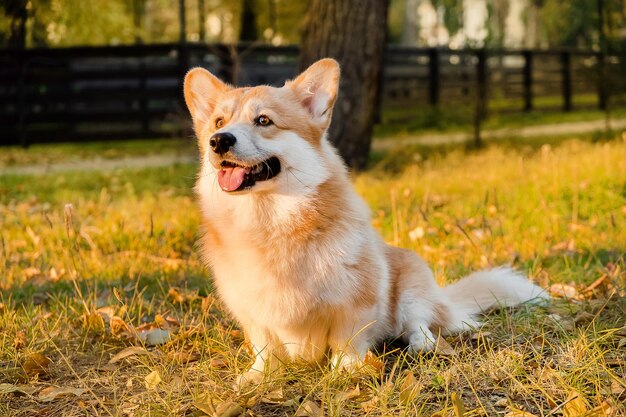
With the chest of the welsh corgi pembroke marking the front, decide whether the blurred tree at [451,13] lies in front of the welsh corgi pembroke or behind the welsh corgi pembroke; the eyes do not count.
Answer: behind

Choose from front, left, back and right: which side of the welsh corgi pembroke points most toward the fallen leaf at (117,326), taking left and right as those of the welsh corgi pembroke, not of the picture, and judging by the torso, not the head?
right

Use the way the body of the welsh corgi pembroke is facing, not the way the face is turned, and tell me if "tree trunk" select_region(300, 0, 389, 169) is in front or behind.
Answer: behind

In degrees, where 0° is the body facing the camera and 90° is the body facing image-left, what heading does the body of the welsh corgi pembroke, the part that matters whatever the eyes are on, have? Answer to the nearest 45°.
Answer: approximately 45°

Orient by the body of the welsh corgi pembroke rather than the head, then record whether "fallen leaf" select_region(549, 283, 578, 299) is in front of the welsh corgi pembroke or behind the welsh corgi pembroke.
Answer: behind

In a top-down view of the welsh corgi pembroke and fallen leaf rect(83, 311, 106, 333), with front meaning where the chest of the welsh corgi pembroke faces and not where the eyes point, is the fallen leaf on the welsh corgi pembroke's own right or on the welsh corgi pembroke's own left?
on the welsh corgi pembroke's own right

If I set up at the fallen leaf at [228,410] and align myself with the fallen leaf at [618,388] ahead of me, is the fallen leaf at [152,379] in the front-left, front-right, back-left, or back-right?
back-left

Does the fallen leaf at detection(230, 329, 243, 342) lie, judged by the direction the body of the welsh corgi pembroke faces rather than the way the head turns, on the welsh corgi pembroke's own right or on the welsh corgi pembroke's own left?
on the welsh corgi pembroke's own right
